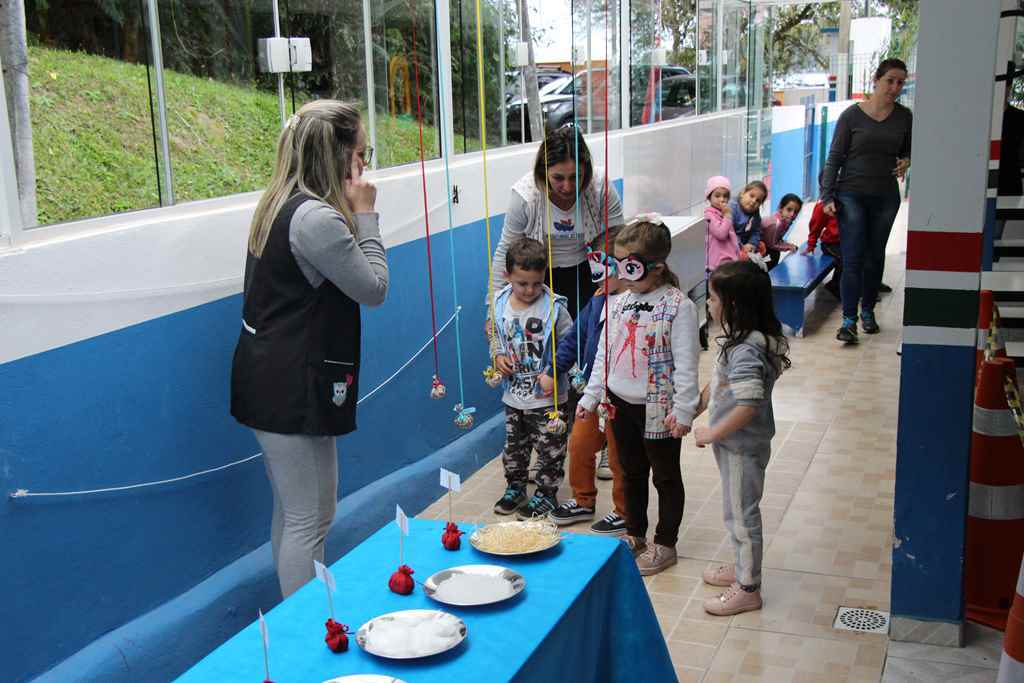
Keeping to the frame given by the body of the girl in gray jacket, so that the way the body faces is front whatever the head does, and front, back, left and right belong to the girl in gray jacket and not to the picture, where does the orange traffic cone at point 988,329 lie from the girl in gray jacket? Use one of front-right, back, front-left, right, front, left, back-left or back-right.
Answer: back

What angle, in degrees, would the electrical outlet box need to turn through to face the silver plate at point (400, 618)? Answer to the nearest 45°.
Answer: approximately 45° to its right

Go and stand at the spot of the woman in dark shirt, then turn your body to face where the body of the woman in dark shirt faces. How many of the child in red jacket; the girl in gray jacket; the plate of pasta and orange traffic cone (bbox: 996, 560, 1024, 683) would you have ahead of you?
3

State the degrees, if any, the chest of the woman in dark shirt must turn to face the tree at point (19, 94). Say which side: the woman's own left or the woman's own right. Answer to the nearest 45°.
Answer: approximately 45° to the woman's own right

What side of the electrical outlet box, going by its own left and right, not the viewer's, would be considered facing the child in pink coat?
left

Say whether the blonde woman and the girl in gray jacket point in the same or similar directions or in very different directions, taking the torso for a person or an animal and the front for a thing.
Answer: very different directions

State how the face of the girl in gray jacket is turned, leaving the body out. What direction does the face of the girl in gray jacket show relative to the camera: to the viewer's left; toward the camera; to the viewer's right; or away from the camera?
to the viewer's left

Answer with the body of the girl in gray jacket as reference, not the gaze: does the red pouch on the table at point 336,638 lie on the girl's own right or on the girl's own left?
on the girl's own left

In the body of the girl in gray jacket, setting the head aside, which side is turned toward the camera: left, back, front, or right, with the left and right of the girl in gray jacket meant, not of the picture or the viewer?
left

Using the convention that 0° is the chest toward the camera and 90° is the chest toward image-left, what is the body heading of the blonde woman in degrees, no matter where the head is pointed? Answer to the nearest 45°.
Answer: approximately 270°

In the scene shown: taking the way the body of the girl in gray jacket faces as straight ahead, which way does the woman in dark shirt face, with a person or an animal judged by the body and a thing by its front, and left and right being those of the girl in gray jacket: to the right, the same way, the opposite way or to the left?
to the left
